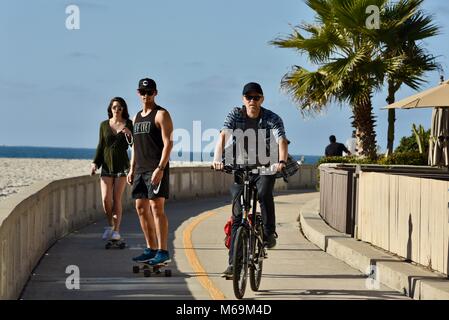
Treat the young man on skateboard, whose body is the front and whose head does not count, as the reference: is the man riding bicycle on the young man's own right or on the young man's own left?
on the young man's own left

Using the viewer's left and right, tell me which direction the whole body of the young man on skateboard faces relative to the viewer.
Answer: facing the viewer and to the left of the viewer

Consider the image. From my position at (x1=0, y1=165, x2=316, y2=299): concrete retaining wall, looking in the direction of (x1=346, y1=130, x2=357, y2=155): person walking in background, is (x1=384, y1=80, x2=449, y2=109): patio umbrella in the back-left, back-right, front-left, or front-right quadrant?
front-right

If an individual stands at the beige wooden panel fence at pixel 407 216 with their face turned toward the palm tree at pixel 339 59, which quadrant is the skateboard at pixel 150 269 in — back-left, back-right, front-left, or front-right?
back-left

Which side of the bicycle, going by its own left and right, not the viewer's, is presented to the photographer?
front

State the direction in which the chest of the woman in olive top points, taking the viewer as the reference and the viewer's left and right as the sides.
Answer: facing the viewer

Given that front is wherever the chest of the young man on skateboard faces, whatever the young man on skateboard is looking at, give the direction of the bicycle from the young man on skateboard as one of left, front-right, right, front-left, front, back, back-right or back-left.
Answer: left

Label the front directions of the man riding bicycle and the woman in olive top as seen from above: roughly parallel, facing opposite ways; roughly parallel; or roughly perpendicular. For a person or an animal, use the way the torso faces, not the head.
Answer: roughly parallel

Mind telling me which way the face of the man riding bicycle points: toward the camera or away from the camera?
toward the camera
